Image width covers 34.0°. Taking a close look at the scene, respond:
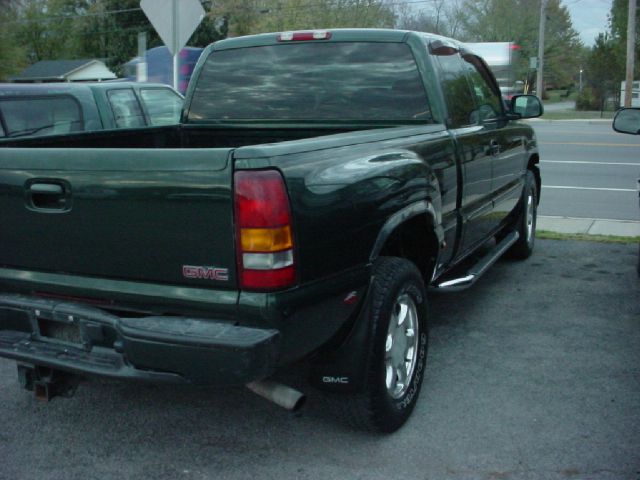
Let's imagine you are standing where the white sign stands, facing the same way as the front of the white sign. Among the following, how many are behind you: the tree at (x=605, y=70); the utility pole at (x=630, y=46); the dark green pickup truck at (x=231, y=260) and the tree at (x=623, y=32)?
1

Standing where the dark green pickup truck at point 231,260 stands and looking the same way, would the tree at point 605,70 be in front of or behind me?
in front

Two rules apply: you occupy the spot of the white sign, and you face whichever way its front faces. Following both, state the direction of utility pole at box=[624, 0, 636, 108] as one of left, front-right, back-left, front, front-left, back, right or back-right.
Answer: front-right

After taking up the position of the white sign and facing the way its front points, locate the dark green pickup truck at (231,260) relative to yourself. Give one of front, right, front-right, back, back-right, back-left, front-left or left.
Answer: back

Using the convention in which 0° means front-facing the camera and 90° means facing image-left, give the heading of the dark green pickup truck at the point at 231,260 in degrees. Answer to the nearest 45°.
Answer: approximately 225°

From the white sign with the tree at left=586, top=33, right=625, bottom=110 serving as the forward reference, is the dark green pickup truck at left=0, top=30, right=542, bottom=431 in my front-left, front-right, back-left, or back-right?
back-right

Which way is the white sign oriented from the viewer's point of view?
away from the camera

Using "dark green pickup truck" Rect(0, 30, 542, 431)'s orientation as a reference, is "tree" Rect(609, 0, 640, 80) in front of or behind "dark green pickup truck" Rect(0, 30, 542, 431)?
in front

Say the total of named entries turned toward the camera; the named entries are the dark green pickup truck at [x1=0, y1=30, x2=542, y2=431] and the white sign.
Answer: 0

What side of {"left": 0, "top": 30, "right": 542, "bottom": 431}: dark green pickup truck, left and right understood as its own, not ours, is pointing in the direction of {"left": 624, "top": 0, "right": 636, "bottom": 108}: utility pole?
front

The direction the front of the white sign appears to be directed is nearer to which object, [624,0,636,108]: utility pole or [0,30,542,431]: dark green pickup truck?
the utility pole

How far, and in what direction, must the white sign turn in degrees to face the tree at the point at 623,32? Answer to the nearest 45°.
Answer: approximately 45° to its right

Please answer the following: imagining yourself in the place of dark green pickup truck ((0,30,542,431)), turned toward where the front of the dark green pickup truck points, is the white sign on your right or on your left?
on your left
